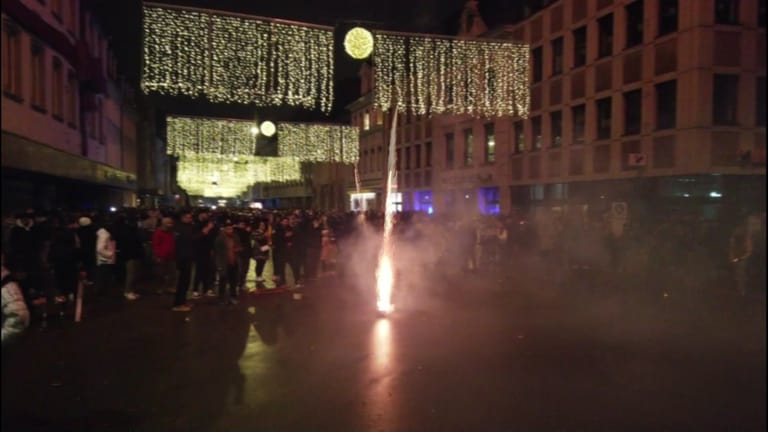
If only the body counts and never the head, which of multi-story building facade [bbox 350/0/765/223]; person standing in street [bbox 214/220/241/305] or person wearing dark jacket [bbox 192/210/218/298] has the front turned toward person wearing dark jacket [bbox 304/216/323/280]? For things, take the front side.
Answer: the multi-story building facade

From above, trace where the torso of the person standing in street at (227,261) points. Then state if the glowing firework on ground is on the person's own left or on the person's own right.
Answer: on the person's own left

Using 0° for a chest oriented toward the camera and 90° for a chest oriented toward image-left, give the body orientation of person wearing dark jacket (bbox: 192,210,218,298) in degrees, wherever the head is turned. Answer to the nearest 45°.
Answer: approximately 0°

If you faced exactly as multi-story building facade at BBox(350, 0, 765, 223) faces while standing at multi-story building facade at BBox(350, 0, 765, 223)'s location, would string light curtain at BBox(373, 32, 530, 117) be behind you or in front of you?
in front

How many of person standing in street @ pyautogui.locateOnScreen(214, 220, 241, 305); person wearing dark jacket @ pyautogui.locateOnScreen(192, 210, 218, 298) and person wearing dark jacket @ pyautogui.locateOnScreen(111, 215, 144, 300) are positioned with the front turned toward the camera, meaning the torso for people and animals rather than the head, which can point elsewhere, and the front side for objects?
2

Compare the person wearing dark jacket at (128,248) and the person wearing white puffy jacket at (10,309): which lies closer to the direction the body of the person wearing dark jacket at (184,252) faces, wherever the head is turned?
the person wearing white puffy jacket

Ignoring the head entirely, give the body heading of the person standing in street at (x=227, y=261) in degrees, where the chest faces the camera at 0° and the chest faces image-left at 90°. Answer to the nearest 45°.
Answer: approximately 0°

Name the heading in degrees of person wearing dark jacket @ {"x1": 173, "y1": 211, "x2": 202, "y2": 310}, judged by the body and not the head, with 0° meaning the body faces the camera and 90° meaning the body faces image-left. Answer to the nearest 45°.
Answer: approximately 315°
